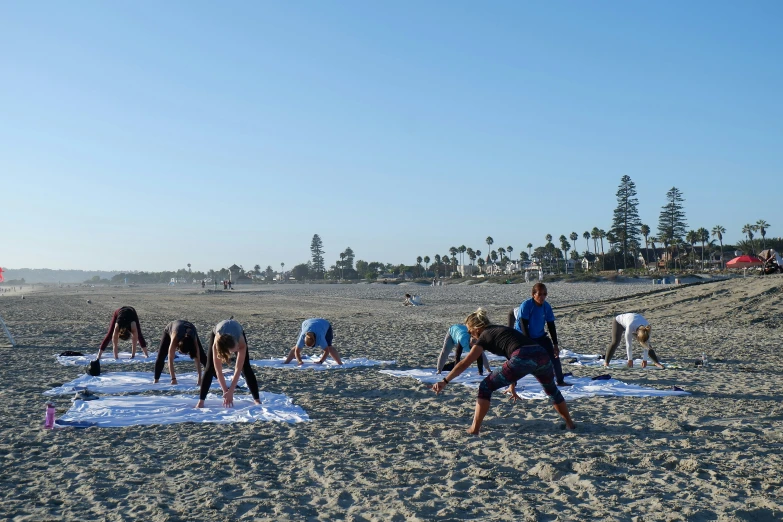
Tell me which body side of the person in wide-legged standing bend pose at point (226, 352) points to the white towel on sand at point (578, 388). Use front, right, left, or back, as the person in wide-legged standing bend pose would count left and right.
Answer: left

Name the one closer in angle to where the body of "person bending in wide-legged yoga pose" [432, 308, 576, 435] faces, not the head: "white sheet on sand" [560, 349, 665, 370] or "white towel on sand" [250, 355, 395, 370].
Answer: the white towel on sand

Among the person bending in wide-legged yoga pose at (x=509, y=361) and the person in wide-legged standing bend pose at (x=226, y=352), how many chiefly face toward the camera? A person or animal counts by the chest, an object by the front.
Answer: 1

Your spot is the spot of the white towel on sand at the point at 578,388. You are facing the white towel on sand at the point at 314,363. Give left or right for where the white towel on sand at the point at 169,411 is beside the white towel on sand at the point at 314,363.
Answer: left

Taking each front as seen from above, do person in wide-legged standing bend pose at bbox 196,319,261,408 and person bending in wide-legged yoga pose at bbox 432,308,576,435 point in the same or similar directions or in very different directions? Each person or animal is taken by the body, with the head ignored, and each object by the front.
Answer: very different directions

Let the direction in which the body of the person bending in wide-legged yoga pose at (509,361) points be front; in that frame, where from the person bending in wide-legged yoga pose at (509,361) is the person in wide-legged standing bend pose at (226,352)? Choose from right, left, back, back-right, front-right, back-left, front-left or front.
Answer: front-left

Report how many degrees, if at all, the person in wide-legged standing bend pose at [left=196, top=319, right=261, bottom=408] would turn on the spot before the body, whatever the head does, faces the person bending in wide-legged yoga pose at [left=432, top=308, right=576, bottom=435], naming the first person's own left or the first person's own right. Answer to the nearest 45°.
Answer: approximately 45° to the first person's own left

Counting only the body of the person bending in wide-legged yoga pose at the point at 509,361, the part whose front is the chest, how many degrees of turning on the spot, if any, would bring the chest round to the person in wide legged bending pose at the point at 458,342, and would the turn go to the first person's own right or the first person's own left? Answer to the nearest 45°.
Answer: approximately 45° to the first person's own right

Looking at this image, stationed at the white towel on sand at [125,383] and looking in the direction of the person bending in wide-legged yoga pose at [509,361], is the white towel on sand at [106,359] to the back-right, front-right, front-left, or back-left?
back-left
